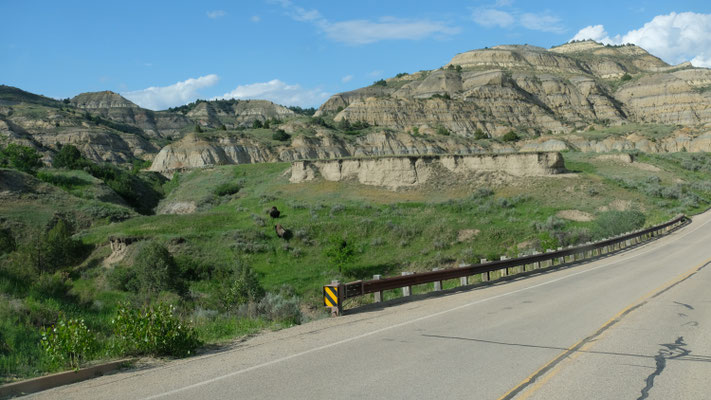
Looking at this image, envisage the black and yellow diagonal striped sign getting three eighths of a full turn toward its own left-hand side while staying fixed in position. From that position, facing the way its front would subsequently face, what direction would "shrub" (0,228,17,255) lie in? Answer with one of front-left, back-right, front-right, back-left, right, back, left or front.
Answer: left

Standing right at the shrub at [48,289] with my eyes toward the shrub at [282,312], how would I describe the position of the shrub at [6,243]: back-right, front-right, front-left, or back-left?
back-left

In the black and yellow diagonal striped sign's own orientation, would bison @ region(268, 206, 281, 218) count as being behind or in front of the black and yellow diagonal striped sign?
behind

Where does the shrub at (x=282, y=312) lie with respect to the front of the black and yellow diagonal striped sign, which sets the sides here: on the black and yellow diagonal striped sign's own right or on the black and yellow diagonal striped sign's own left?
on the black and yellow diagonal striped sign's own right

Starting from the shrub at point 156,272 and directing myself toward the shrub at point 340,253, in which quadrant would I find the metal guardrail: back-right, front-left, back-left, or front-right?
front-right

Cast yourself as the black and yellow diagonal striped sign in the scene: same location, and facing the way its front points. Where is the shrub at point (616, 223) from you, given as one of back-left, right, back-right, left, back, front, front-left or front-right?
back-left

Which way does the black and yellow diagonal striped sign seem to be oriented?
toward the camera

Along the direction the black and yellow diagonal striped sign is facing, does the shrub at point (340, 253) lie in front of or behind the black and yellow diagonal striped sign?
behind

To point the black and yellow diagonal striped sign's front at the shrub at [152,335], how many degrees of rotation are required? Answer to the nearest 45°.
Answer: approximately 45° to its right

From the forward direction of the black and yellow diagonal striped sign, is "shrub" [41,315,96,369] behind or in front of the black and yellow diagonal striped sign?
in front

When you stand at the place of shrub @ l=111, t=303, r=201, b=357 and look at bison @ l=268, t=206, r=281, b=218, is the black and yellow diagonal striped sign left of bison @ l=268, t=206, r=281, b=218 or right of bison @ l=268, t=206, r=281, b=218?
right

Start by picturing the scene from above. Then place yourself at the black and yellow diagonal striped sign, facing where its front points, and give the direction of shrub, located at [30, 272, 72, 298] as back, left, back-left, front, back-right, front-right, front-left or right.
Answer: right

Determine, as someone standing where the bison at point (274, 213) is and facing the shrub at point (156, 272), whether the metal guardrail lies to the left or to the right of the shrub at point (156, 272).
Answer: left
